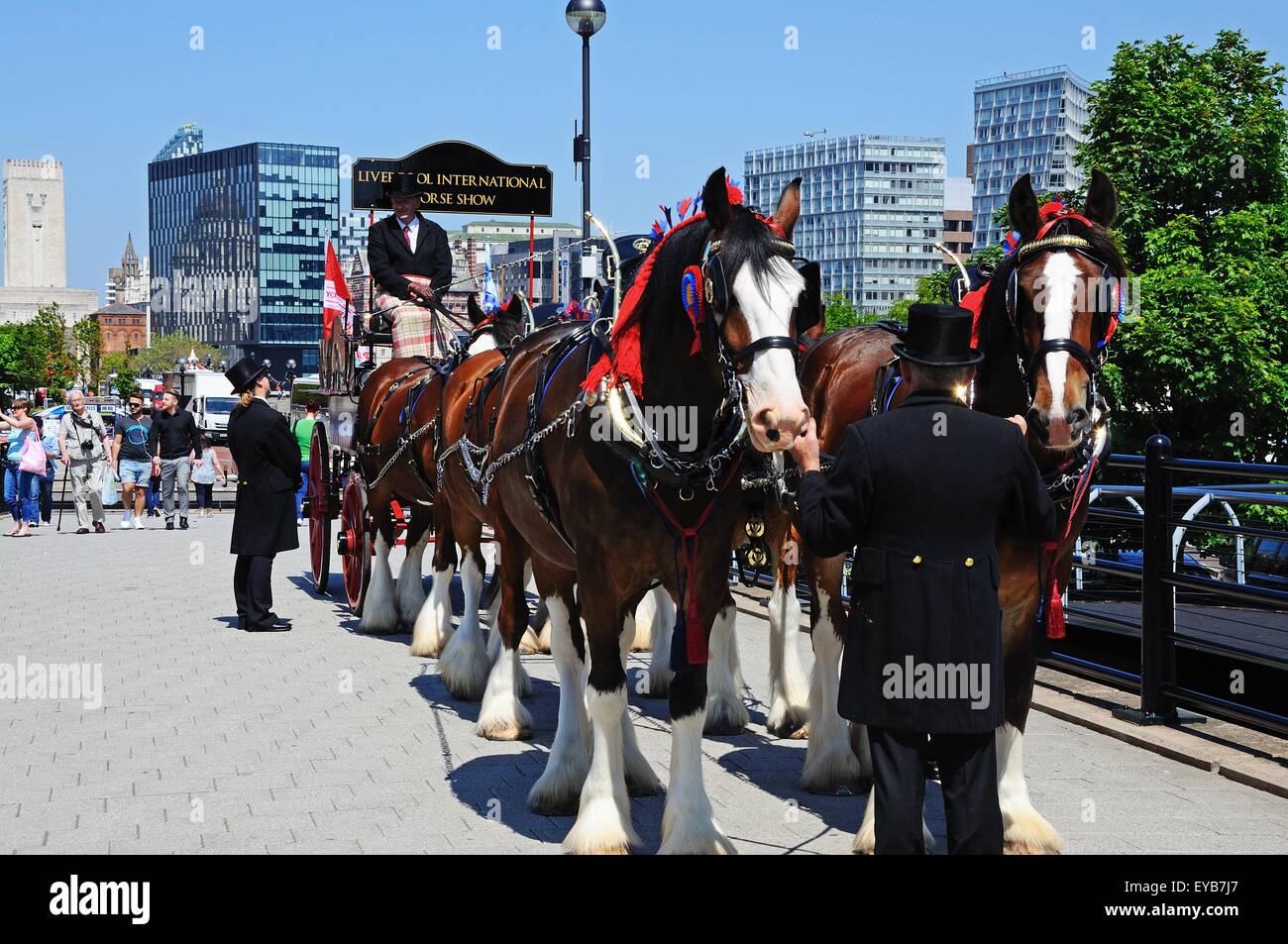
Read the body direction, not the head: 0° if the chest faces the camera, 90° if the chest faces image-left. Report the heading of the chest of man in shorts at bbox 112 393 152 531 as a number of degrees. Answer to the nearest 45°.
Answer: approximately 0°

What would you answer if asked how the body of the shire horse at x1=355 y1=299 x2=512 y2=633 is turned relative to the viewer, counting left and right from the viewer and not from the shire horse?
facing the viewer and to the right of the viewer

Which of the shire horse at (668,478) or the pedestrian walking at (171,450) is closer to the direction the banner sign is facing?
the shire horse

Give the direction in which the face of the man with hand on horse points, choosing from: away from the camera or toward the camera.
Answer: away from the camera

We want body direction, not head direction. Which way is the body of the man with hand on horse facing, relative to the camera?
away from the camera

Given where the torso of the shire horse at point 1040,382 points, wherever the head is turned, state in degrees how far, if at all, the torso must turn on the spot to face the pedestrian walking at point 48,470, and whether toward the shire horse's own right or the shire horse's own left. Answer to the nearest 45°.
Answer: approximately 180°

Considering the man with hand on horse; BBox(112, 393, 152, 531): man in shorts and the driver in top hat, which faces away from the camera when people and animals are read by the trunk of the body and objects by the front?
the man with hand on horse

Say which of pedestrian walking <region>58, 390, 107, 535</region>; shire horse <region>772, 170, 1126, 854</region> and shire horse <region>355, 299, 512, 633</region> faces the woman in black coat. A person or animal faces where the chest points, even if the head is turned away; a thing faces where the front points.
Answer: the pedestrian walking

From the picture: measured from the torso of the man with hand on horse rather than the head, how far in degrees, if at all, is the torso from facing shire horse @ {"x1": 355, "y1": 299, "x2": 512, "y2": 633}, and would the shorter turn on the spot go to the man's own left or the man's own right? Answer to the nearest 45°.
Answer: approximately 45° to the man's own left

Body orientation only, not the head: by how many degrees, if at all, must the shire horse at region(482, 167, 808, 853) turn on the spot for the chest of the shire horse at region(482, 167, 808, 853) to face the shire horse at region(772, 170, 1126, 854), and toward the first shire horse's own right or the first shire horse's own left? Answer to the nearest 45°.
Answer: approximately 45° to the first shire horse's own left

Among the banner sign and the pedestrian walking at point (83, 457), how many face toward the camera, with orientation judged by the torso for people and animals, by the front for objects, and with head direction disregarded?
2
